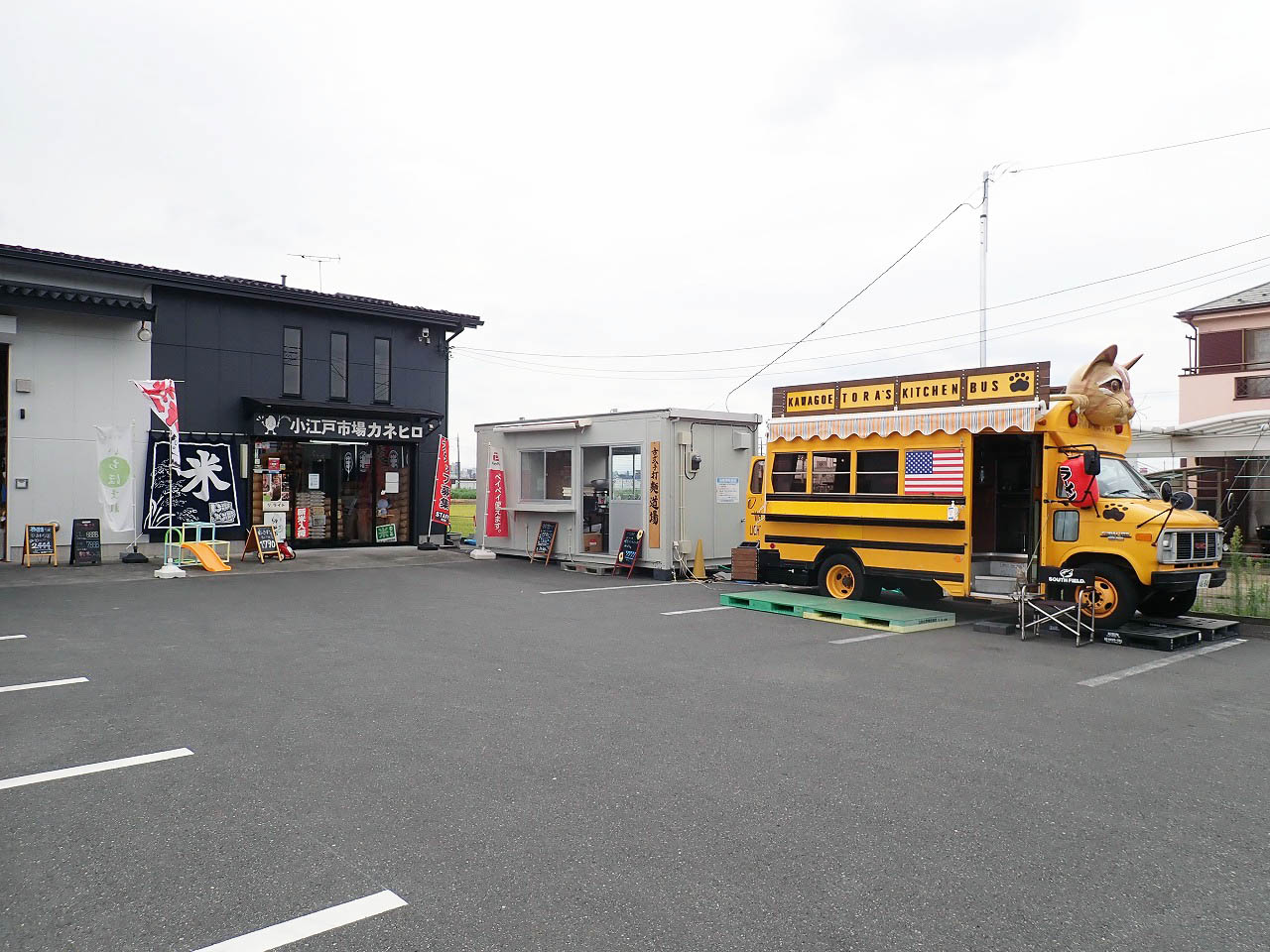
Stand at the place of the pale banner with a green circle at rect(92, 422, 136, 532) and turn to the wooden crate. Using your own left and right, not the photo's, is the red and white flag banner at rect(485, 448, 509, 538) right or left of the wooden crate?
left

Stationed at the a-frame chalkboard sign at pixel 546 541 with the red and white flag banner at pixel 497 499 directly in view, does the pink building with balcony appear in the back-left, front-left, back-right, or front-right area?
back-right

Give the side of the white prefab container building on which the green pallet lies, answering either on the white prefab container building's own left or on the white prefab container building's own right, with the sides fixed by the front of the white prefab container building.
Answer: on the white prefab container building's own left

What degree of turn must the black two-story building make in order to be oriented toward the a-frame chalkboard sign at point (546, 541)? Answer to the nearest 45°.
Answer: approximately 45° to its left

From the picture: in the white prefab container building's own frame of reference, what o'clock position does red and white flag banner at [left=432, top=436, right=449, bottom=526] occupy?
The red and white flag banner is roughly at 3 o'clock from the white prefab container building.
